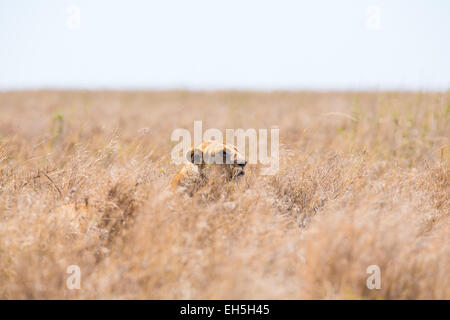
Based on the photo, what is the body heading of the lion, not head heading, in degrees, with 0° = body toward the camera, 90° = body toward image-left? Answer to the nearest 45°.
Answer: approximately 270°
